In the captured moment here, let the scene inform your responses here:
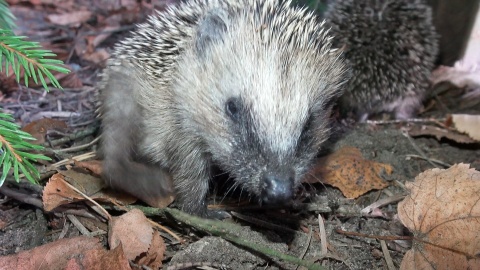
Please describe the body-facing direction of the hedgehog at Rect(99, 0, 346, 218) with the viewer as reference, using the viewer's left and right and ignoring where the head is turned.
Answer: facing the viewer and to the right of the viewer

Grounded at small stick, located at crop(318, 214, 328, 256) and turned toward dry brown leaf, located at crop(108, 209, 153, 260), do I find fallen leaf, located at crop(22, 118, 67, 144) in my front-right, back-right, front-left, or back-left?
front-right

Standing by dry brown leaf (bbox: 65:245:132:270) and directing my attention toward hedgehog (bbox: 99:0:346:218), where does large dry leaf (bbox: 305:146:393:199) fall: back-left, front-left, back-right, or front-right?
front-right

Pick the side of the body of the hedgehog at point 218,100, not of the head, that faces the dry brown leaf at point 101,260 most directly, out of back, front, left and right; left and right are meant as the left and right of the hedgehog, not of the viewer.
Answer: right

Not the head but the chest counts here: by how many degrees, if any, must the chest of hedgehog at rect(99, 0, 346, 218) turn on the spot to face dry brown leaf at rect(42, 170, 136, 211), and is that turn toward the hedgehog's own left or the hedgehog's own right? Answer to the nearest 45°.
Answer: approximately 135° to the hedgehog's own right

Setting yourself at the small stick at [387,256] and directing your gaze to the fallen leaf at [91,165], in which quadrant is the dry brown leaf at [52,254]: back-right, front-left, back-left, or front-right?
front-left

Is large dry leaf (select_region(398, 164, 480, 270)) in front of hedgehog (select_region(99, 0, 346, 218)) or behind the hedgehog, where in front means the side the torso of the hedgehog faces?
in front

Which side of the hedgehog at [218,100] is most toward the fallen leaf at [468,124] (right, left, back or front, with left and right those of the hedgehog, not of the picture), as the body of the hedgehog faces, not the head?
left

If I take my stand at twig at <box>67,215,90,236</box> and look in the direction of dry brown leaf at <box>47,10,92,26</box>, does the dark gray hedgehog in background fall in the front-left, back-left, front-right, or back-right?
front-right

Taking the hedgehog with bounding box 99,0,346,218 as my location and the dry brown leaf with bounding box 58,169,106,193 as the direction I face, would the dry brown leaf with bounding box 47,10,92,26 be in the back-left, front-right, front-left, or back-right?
front-right

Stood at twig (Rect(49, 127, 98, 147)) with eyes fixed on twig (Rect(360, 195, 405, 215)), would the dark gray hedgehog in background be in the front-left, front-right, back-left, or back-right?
front-left

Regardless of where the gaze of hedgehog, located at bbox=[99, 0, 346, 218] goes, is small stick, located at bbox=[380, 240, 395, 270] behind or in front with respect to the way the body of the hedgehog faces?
in front

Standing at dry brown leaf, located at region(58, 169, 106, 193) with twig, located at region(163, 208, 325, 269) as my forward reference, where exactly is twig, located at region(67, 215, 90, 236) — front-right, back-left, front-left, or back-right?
front-right

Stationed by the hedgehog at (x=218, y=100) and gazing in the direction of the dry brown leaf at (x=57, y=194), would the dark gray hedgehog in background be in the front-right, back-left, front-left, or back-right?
back-right

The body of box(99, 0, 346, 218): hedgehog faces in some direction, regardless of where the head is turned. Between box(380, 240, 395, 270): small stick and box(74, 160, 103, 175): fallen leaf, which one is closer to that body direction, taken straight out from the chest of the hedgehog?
the small stick

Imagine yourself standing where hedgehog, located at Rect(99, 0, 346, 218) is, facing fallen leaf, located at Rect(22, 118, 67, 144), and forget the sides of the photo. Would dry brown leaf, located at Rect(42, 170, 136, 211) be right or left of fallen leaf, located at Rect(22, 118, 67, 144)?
left

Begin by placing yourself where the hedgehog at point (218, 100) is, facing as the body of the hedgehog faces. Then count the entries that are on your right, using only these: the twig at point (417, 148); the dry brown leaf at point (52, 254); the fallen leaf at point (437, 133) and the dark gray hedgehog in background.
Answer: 1

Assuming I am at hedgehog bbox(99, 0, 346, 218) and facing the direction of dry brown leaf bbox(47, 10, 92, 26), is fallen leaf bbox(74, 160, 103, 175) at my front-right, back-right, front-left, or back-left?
front-left

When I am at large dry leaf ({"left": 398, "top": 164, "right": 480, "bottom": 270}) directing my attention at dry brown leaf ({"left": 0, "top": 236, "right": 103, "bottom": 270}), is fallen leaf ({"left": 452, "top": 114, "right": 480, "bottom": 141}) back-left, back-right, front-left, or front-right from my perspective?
back-right
